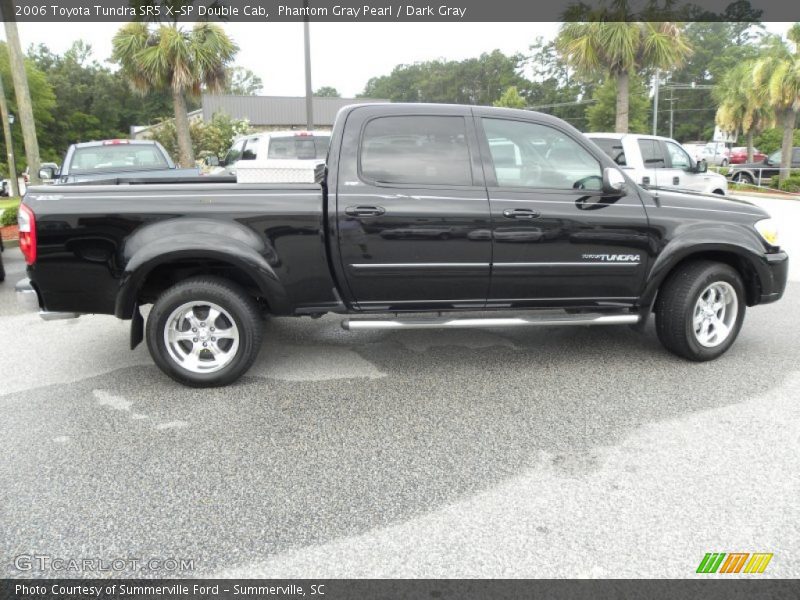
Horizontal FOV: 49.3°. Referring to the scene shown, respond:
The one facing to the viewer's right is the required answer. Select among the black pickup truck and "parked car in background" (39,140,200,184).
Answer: the black pickup truck

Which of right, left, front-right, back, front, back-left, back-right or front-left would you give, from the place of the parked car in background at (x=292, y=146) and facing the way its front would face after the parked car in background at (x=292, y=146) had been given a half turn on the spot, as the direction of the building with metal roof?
back-left

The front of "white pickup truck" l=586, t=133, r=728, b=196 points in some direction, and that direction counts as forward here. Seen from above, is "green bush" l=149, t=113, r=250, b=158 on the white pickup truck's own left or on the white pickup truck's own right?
on the white pickup truck's own left

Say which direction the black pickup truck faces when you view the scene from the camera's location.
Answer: facing to the right of the viewer

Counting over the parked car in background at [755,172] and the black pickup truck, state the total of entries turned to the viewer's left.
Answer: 1

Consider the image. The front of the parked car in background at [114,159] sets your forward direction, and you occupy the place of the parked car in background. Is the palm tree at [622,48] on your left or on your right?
on your right

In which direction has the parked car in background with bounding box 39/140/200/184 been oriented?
away from the camera

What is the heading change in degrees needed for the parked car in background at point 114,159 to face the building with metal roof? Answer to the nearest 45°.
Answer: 0° — it already faces it

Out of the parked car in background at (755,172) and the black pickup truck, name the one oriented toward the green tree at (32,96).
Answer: the parked car in background

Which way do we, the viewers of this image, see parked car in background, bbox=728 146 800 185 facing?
facing to the left of the viewer

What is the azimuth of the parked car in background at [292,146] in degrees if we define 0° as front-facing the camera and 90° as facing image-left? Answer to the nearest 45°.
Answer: approximately 135°

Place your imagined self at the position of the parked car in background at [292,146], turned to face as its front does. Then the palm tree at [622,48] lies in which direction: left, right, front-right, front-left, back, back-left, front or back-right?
right

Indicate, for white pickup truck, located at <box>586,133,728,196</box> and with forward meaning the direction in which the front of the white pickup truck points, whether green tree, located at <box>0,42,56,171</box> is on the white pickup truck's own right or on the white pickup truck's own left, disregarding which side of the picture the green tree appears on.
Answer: on the white pickup truck's own left

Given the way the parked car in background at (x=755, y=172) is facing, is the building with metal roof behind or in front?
in front
